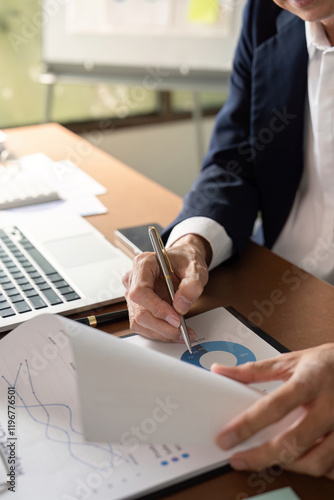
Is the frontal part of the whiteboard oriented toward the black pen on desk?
yes

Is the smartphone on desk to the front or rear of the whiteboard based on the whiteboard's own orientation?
to the front

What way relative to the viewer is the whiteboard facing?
toward the camera

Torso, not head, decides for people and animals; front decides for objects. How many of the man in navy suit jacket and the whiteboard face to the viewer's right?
0

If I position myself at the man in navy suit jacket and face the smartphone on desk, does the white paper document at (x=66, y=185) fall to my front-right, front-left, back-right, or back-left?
front-right

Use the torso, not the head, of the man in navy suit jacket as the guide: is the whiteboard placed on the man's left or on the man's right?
on the man's right

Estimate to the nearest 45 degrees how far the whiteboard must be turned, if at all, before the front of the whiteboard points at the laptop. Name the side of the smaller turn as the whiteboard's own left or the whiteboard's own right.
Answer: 0° — it already faces it

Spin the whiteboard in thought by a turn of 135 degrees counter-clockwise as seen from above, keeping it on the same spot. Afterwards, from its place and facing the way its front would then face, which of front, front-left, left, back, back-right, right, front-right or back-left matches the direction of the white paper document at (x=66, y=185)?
back-right

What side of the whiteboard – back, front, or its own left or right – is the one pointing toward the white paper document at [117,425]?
front

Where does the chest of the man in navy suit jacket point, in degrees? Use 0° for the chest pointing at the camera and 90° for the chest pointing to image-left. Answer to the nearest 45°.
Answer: approximately 45°
